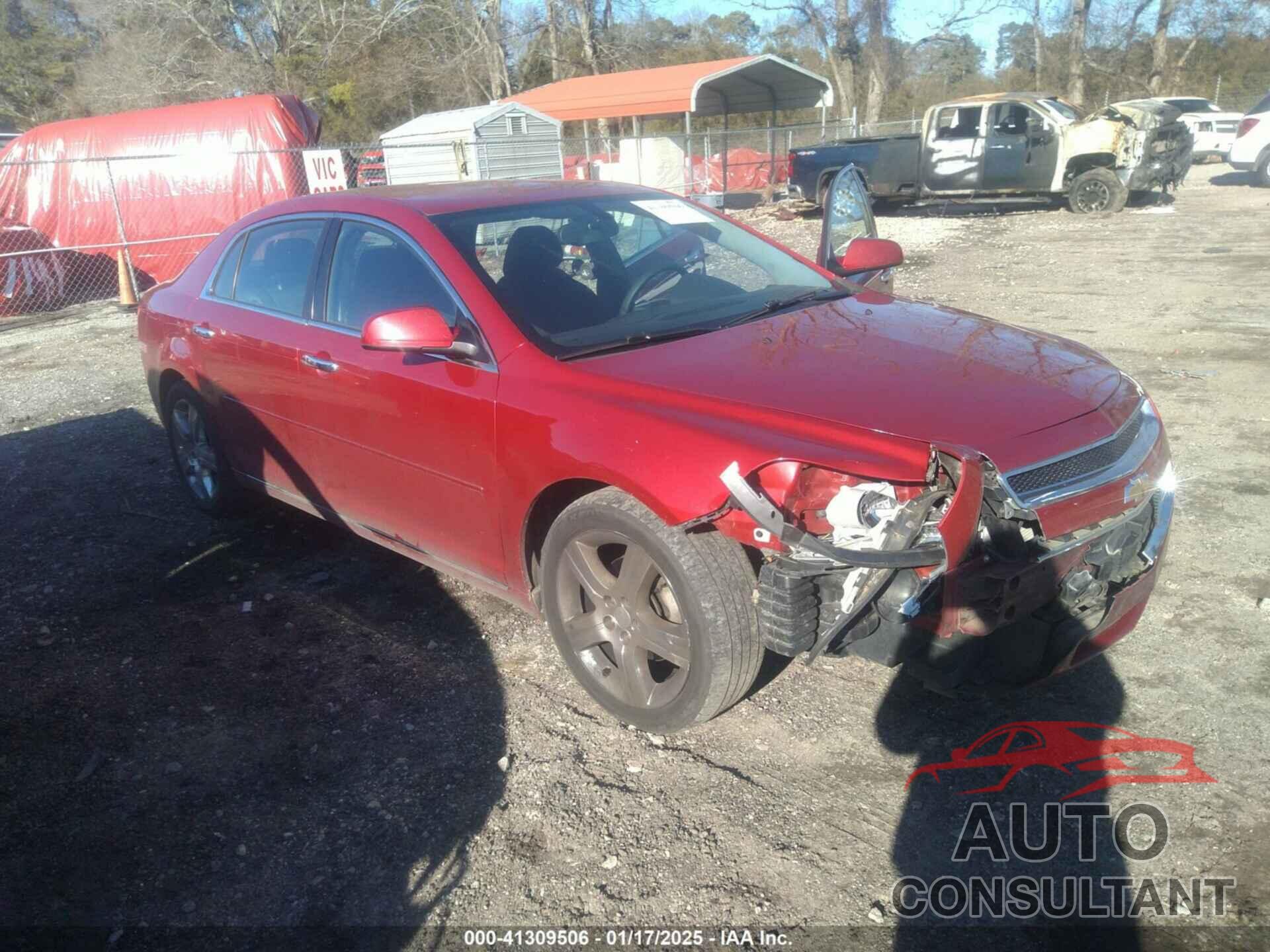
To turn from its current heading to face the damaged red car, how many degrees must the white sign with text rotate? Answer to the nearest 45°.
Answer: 0° — it already faces it

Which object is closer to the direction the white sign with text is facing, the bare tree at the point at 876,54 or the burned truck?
the burned truck

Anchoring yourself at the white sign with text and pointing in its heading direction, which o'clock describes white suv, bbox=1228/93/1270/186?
The white suv is roughly at 9 o'clock from the white sign with text.

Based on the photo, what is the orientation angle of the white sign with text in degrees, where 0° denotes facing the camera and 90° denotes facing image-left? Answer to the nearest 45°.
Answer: approximately 0°

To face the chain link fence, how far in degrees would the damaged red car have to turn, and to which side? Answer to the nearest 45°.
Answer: approximately 180°

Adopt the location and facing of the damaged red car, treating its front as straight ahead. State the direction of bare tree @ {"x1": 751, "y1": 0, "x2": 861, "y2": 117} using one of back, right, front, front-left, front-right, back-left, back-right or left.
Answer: back-left

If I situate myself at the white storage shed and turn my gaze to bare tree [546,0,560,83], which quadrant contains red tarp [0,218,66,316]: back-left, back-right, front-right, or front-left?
back-left

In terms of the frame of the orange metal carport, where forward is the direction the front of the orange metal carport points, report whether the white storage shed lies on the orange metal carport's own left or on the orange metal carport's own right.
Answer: on the orange metal carport's own right
